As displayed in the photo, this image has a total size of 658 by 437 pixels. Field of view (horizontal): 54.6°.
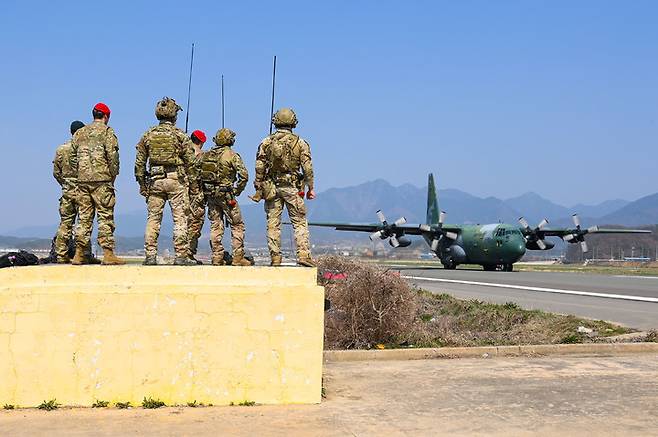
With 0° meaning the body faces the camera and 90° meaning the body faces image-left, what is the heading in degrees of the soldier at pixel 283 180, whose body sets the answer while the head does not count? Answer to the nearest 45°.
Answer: approximately 180°

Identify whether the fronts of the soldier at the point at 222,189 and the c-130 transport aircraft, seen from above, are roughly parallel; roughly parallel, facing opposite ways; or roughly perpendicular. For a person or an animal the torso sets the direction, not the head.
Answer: roughly perpendicular

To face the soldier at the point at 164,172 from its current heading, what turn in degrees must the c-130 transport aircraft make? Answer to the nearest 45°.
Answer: approximately 45° to its right

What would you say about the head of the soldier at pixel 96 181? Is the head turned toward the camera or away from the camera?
away from the camera

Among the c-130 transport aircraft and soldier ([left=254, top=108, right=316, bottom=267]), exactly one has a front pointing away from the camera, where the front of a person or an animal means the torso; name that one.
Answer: the soldier

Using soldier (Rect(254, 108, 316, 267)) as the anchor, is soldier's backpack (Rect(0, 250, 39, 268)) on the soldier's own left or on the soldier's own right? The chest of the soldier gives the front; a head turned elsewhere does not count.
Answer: on the soldier's own left

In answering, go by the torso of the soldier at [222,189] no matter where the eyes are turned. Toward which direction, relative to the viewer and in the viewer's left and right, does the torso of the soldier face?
facing away from the viewer and to the right of the viewer

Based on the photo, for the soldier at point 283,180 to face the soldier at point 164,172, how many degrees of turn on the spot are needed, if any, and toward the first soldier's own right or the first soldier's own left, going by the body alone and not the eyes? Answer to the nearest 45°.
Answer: approximately 90° to the first soldier's own left

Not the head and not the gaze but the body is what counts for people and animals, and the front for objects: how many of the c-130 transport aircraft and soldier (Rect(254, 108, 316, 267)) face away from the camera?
1

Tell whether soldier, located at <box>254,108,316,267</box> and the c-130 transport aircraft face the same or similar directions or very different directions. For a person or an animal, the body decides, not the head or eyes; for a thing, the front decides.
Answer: very different directions
